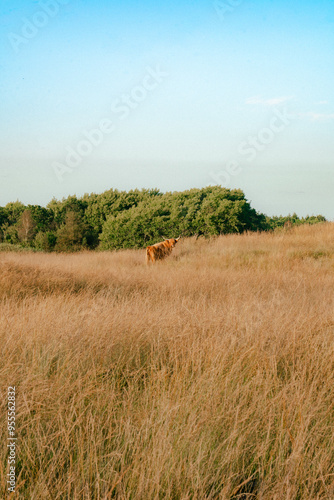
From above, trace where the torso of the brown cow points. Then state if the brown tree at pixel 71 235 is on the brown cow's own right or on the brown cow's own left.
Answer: on the brown cow's own left

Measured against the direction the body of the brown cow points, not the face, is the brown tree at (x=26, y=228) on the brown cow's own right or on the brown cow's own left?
on the brown cow's own left

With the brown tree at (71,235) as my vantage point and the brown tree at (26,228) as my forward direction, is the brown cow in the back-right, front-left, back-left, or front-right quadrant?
back-left

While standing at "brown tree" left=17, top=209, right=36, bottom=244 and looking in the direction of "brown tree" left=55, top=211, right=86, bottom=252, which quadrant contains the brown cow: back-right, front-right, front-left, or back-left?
front-right

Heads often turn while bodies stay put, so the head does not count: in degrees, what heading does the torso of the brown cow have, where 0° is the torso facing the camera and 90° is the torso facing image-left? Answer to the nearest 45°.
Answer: approximately 270°
